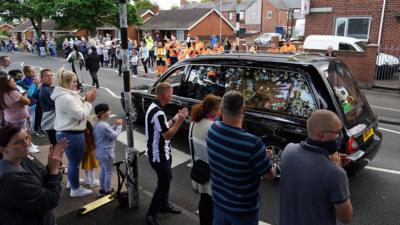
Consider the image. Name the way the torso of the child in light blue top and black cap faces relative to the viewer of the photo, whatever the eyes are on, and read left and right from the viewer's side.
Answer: facing to the right of the viewer

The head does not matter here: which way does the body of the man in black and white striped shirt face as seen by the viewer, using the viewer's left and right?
facing to the right of the viewer

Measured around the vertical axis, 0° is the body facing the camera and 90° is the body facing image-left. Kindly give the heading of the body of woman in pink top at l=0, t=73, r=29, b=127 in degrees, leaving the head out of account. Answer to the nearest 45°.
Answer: approximately 270°

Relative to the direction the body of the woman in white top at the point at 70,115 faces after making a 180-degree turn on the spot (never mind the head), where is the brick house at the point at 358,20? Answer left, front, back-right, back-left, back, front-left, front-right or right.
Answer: back-right

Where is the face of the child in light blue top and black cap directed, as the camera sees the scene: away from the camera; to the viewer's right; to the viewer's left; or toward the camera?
to the viewer's right

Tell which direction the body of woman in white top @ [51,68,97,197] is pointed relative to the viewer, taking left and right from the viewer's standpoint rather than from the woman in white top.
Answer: facing to the right of the viewer

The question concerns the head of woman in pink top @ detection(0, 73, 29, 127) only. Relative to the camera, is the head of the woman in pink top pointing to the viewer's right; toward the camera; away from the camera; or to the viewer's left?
to the viewer's right

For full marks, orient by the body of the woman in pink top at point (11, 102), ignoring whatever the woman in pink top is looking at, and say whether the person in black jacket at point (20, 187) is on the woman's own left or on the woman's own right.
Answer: on the woman's own right

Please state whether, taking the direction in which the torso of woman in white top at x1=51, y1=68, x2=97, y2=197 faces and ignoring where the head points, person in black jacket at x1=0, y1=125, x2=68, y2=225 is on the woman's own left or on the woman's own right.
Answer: on the woman's own right
